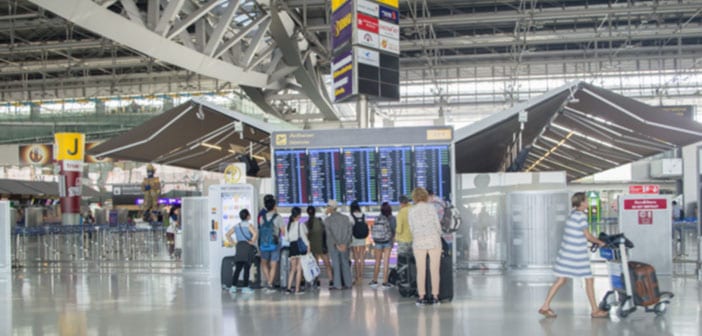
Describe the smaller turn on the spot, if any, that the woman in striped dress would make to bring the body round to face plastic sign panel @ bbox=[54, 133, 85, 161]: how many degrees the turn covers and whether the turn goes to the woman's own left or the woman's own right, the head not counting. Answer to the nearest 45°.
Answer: approximately 135° to the woman's own left

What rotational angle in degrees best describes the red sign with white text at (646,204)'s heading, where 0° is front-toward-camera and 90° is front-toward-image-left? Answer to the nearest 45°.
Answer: approximately 0°

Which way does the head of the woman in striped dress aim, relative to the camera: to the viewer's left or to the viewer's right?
to the viewer's right

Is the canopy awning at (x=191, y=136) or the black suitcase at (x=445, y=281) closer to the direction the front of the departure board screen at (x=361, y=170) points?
the black suitcase

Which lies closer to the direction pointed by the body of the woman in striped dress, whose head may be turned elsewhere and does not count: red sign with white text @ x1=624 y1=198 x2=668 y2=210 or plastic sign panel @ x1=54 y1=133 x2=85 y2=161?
the red sign with white text

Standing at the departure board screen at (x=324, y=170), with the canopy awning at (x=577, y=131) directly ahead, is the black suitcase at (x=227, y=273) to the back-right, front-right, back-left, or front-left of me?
back-right
